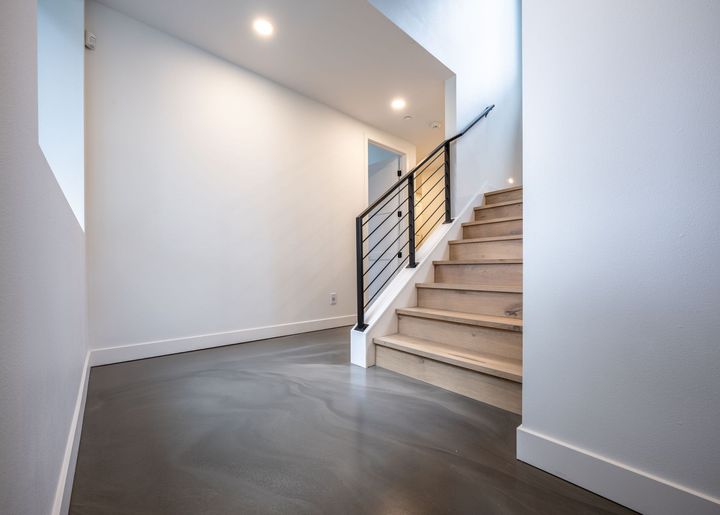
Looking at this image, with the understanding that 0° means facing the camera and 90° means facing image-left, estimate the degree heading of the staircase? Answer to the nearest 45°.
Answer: approximately 45°
